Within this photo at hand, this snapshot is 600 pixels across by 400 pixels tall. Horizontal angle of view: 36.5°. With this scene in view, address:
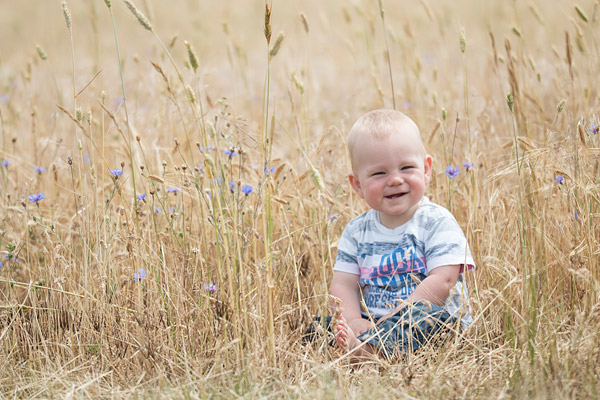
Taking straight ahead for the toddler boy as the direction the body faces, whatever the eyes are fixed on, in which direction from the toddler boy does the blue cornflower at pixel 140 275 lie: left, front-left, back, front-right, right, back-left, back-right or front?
front-right

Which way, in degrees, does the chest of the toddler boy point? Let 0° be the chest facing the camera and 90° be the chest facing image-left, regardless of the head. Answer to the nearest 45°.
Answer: approximately 45°
